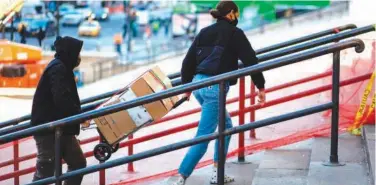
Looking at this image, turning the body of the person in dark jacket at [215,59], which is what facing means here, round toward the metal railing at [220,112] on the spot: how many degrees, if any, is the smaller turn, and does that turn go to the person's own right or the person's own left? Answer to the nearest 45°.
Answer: approximately 135° to the person's own right

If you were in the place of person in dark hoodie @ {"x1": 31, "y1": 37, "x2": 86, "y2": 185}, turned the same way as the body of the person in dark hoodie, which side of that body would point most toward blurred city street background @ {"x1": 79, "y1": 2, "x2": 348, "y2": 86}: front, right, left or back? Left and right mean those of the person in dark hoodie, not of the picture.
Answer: left

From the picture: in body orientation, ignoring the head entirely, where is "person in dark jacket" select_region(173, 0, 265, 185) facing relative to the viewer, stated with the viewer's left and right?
facing away from the viewer and to the right of the viewer

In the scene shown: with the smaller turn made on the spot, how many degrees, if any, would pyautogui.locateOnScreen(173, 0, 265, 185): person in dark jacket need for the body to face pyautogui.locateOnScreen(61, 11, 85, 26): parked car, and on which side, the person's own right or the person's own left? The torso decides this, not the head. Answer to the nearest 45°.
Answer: approximately 45° to the person's own left

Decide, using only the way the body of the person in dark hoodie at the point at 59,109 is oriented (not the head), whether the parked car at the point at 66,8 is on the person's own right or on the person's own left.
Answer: on the person's own left

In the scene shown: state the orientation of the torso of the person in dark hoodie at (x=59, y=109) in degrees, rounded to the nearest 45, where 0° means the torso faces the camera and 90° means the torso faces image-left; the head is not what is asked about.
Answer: approximately 270°

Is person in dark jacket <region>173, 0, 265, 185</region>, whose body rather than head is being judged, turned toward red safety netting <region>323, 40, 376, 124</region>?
yes

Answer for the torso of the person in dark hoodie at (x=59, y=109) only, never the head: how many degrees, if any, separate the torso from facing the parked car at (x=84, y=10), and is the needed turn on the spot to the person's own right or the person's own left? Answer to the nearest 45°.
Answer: approximately 90° to the person's own left
